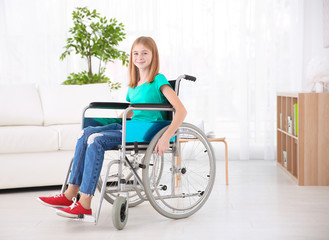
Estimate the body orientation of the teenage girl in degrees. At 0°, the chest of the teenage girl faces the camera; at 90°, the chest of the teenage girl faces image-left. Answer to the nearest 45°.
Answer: approximately 45°

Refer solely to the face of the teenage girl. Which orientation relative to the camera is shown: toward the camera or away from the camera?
toward the camera

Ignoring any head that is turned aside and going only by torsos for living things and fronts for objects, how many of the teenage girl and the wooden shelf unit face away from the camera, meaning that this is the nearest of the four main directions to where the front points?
0

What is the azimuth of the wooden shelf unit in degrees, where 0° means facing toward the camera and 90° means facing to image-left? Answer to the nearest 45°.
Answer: approximately 90°

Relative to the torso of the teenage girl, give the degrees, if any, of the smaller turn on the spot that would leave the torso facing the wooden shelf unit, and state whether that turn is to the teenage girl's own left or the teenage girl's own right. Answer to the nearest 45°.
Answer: approximately 180°
